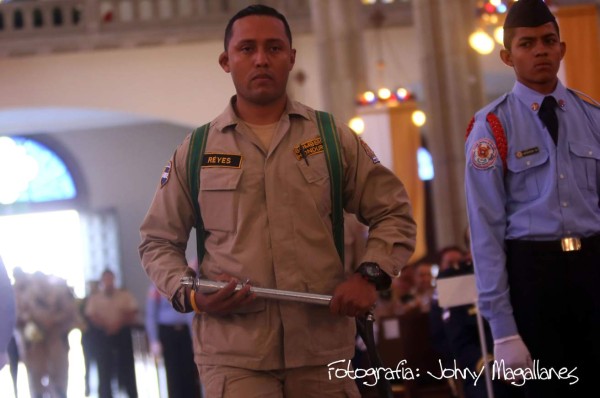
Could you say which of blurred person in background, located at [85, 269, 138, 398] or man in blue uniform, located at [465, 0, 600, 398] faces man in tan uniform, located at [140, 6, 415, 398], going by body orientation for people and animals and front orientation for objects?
the blurred person in background

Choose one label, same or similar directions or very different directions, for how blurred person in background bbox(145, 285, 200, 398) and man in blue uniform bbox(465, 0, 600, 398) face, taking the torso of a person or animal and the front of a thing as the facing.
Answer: same or similar directions

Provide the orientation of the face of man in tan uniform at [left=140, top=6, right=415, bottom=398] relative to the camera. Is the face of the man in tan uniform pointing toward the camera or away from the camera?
toward the camera

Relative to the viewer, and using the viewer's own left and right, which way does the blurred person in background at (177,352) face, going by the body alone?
facing the viewer

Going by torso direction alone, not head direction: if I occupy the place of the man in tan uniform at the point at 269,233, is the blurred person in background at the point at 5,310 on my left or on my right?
on my right

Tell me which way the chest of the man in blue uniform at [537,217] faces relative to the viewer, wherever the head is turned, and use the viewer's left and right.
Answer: facing the viewer and to the right of the viewer

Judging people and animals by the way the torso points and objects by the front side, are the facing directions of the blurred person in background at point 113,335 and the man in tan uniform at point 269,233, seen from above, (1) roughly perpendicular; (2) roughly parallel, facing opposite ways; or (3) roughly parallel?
roughly parallel

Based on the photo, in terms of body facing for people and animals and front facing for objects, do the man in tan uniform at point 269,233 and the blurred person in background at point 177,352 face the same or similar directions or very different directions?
same or similar directions

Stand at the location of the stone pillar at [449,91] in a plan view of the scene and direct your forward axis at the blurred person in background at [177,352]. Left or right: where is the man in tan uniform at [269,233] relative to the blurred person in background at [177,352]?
left

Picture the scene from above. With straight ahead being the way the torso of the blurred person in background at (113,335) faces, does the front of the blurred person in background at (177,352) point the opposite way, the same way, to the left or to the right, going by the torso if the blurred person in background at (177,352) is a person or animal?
the same way

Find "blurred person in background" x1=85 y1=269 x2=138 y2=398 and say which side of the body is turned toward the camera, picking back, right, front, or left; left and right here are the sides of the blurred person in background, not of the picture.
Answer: front

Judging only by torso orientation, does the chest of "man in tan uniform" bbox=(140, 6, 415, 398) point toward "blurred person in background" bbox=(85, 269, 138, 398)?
no

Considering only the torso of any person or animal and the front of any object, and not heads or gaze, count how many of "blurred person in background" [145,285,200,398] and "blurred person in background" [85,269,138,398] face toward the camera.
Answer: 2

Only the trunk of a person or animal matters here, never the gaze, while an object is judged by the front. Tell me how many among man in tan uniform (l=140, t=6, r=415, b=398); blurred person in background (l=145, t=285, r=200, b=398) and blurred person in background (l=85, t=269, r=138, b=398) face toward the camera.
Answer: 3

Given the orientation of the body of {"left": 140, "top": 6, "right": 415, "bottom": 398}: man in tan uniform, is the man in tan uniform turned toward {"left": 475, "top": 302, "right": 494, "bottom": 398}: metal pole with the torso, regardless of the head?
no

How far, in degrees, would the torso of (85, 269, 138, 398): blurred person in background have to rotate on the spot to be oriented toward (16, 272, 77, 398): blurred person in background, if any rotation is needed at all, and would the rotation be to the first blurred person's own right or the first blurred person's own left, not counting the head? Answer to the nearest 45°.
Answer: approximately 90° to the first blurred person's own right

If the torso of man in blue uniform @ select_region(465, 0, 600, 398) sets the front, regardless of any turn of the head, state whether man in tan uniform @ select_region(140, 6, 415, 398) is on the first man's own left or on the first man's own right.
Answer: on the first man's own right
